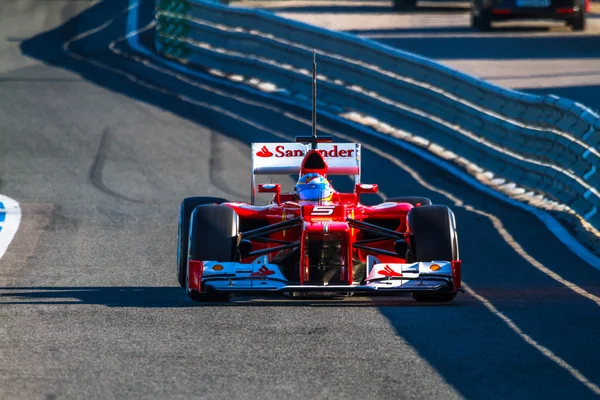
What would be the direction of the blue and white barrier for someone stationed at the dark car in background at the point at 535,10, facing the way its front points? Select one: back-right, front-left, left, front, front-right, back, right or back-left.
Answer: back

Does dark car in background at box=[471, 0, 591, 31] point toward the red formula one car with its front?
no

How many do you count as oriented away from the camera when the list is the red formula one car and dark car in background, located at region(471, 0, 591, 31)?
1

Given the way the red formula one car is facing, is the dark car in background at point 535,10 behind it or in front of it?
behind

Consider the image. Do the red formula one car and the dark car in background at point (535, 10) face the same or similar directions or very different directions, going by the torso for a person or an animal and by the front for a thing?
very different directions

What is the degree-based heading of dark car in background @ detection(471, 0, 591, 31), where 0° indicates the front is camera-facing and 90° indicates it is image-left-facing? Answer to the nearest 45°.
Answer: approximately 180°

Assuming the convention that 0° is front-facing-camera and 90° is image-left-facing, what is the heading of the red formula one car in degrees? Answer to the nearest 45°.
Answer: approximately 0°

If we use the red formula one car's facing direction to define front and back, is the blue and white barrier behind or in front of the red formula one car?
behind

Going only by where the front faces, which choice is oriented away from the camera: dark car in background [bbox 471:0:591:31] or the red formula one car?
the dark car in background
